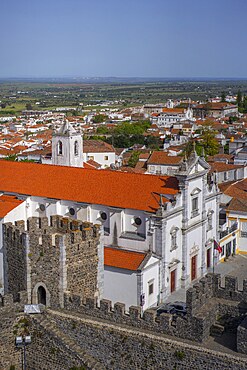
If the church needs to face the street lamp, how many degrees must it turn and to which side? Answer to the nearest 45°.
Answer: approximately 45° to its right

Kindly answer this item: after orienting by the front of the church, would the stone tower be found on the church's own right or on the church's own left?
on the church's own right

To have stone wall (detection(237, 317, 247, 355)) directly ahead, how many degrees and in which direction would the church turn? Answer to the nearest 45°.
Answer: approximately 45° to its right

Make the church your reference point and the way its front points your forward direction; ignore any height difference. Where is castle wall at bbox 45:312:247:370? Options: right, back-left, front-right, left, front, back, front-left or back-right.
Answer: front-right

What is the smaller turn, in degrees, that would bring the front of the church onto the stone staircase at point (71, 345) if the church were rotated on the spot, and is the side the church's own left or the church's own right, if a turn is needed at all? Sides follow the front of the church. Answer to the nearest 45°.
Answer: approximately 45° to the church's own right

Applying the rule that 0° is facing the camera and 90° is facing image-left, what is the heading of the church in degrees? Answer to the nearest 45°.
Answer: approximately 315°
